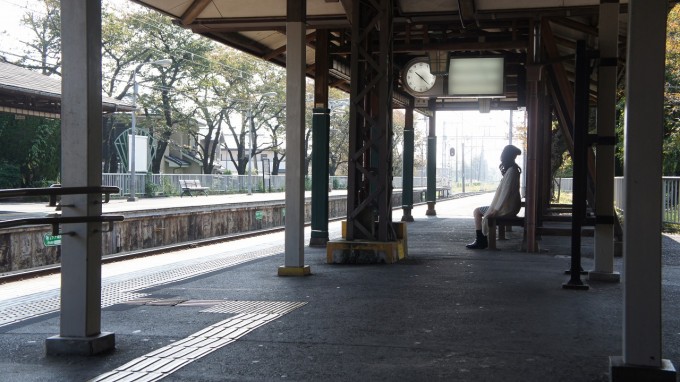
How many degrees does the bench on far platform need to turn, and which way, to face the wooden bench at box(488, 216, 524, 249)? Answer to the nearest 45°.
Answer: approximately 45° to its right

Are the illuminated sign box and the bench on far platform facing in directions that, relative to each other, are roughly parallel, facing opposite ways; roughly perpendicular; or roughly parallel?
roughly perpendicular

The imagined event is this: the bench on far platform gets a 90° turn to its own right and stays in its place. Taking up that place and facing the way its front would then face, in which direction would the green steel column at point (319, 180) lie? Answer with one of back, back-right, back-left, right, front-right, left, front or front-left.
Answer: front-left

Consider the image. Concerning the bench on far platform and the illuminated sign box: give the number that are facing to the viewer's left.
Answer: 0

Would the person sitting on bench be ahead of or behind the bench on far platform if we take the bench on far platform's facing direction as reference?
ahead

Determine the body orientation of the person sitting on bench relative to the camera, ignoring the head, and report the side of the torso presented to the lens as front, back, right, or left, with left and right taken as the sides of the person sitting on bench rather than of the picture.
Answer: left

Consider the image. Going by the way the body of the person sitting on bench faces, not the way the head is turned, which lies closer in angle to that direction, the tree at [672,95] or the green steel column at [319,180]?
the green steel column

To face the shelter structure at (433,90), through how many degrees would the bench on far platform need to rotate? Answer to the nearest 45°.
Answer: approximately 45° to its right

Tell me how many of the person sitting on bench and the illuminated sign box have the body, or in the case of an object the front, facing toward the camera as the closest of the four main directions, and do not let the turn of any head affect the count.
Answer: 1

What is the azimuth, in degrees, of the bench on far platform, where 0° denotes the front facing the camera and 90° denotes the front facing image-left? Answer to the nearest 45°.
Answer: approximately 315°

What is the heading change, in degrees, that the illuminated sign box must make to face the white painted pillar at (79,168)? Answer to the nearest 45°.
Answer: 0° — it already faces it

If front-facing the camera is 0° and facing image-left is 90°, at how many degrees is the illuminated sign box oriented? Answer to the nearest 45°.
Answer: approximately 0°
